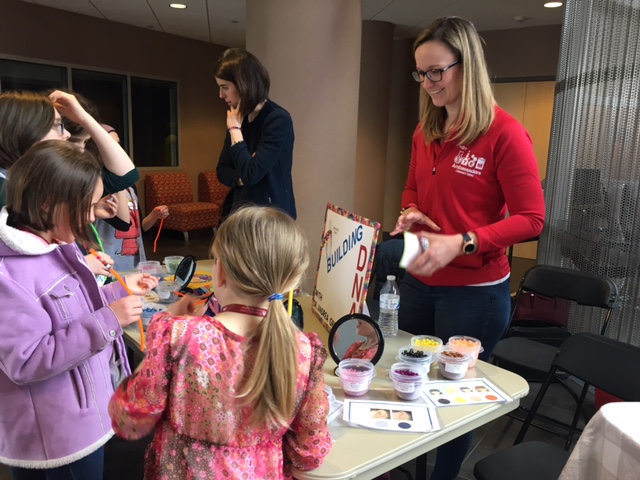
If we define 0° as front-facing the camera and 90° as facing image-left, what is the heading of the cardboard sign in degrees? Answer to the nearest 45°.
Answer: approximately 45°

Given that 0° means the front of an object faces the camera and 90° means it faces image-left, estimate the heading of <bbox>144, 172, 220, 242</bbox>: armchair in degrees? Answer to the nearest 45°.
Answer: approximately 315°

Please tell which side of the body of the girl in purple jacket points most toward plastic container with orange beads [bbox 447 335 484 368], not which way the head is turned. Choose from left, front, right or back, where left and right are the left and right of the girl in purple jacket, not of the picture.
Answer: front

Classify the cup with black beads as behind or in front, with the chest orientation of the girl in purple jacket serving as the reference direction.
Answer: in front

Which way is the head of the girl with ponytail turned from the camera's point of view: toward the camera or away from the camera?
away from the camera

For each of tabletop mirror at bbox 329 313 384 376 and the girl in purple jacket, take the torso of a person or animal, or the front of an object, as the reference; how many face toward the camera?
1

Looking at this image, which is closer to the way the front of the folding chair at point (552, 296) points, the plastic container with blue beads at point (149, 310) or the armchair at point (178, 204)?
the plastic container with blue beads

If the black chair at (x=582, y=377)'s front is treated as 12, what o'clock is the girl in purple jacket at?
The girl in purple jacket is roughly at 12 o'clock from the black chair.

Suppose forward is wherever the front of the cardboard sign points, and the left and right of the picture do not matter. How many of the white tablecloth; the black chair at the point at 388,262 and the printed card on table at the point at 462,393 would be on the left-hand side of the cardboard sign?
2

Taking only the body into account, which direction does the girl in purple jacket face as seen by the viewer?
to the viewer's right

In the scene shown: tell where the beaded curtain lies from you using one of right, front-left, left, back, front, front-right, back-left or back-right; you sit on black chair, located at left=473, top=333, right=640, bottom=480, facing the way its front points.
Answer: back-right

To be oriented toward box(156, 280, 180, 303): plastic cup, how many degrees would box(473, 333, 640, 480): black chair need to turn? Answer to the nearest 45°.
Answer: approximately 45° to its right

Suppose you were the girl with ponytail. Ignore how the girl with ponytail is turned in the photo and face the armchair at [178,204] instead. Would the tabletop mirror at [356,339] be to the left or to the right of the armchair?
right

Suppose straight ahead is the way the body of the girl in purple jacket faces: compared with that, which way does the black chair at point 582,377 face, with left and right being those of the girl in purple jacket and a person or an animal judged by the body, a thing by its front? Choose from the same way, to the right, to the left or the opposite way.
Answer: the opposite way

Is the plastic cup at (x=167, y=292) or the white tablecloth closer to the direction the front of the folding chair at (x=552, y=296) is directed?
the plastic cup
